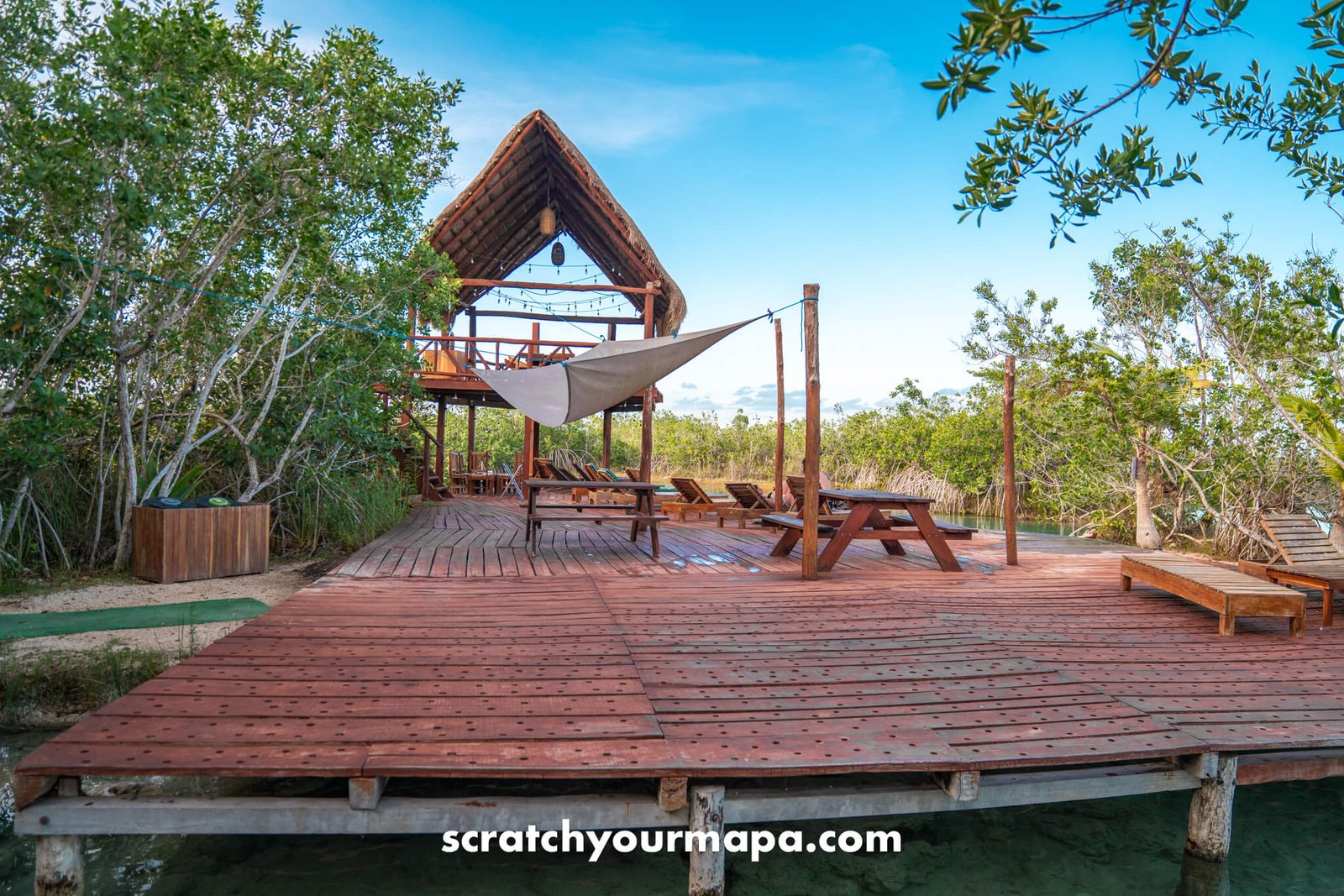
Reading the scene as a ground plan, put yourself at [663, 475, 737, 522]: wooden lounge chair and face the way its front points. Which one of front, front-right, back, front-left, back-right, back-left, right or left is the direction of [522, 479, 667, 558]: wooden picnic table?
back-right
